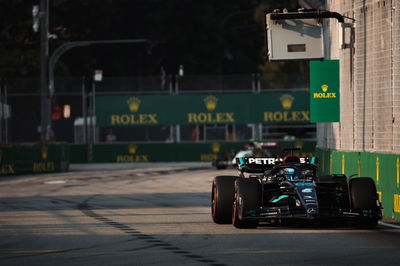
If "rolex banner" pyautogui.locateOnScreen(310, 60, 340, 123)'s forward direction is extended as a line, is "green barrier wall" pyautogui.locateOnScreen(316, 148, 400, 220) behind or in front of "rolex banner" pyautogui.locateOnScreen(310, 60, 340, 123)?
in front

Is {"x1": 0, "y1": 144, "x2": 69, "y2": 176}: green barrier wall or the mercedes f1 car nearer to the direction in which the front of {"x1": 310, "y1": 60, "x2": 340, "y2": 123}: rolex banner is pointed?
the mercedes f1 car

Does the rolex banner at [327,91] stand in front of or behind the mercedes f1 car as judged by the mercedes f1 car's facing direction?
behind

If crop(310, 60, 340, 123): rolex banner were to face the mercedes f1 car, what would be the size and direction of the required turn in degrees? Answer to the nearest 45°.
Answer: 0° — it already faces it

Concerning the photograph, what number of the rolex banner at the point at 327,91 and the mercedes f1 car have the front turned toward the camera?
2

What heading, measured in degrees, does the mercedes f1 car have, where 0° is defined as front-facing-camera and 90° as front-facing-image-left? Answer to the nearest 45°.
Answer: approximately 0°
